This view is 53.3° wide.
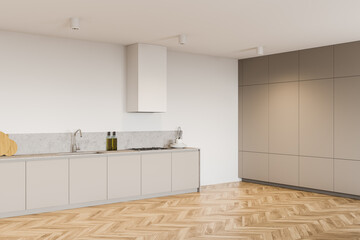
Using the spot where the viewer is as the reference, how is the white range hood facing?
facing the viewer and to the right of the viewer

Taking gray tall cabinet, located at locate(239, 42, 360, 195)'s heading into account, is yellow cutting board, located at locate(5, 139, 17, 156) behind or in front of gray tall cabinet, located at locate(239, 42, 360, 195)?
in front

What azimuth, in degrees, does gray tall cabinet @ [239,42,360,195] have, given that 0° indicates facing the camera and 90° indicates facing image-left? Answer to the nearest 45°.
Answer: approximately 45°

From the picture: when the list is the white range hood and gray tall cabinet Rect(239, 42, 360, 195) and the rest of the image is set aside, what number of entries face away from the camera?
0

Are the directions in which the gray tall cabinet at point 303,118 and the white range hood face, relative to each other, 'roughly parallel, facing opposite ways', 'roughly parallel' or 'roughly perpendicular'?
roughly perpendicular

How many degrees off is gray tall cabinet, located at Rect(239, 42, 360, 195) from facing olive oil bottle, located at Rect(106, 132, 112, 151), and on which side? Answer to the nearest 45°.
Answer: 0° — it already faces it

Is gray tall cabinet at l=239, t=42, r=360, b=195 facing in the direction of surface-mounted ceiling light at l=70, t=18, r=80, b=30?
yes

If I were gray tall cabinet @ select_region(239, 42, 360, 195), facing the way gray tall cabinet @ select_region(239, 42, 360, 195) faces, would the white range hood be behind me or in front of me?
in front

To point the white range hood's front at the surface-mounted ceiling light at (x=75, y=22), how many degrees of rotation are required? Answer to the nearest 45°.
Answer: approximately 90° to its right

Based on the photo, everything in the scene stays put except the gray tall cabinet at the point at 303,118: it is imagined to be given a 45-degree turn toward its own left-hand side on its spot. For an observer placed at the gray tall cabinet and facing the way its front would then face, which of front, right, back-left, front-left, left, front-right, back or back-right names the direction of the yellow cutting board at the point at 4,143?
front-right

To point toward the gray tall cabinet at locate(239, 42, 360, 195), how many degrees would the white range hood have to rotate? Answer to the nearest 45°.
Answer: approximately 45° to its left

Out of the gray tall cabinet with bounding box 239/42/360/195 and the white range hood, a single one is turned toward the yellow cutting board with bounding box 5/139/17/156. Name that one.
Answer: the gray tall cabinet
